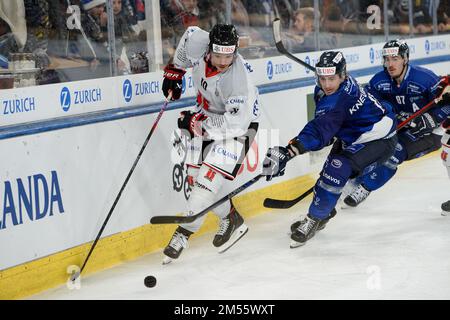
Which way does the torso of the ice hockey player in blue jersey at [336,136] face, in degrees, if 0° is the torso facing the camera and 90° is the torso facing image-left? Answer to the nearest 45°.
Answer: approximately 45°

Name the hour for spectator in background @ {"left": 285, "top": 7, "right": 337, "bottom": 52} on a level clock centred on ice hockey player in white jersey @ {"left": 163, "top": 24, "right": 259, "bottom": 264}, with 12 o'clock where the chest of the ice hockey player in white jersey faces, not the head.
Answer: The spectator in background is roughly at 5 o'clock from the ice hockey player in white jersey.

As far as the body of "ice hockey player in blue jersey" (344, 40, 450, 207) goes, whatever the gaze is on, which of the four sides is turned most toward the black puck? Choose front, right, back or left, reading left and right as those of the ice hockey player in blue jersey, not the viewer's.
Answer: front

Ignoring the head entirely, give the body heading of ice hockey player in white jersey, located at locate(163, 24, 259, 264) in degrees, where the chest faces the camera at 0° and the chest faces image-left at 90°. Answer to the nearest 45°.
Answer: approximately 45°

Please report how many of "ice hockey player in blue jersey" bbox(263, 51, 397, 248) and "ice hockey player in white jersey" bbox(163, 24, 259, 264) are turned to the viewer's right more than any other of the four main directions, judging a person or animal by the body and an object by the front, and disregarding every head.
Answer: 0

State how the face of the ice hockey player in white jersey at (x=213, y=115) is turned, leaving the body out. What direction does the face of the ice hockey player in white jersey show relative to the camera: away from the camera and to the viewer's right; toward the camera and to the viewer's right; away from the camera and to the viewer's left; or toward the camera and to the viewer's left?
toward the camera and to the viewer's left

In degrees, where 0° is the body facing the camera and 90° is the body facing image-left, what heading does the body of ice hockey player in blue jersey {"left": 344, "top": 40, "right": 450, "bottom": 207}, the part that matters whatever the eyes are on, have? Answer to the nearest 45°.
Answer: approximately 45°

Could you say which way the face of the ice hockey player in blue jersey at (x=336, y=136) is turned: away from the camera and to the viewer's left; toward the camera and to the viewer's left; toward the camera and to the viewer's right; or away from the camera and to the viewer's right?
toward the camera and to the viewer's left

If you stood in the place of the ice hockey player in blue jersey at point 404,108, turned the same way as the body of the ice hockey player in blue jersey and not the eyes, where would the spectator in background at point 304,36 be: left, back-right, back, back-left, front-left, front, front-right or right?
right

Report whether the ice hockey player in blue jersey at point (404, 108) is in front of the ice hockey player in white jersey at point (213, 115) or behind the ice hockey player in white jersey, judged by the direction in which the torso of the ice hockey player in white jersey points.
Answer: behind

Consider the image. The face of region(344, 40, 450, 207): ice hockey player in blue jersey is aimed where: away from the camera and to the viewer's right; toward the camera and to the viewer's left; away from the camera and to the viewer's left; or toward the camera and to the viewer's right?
toward the camera and to the viewer's left

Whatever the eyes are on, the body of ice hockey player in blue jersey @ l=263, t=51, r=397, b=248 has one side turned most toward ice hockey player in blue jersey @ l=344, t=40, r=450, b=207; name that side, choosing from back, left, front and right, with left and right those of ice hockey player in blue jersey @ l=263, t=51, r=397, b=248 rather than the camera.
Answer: back

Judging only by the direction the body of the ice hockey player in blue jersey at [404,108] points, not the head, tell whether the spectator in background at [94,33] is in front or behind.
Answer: in front
